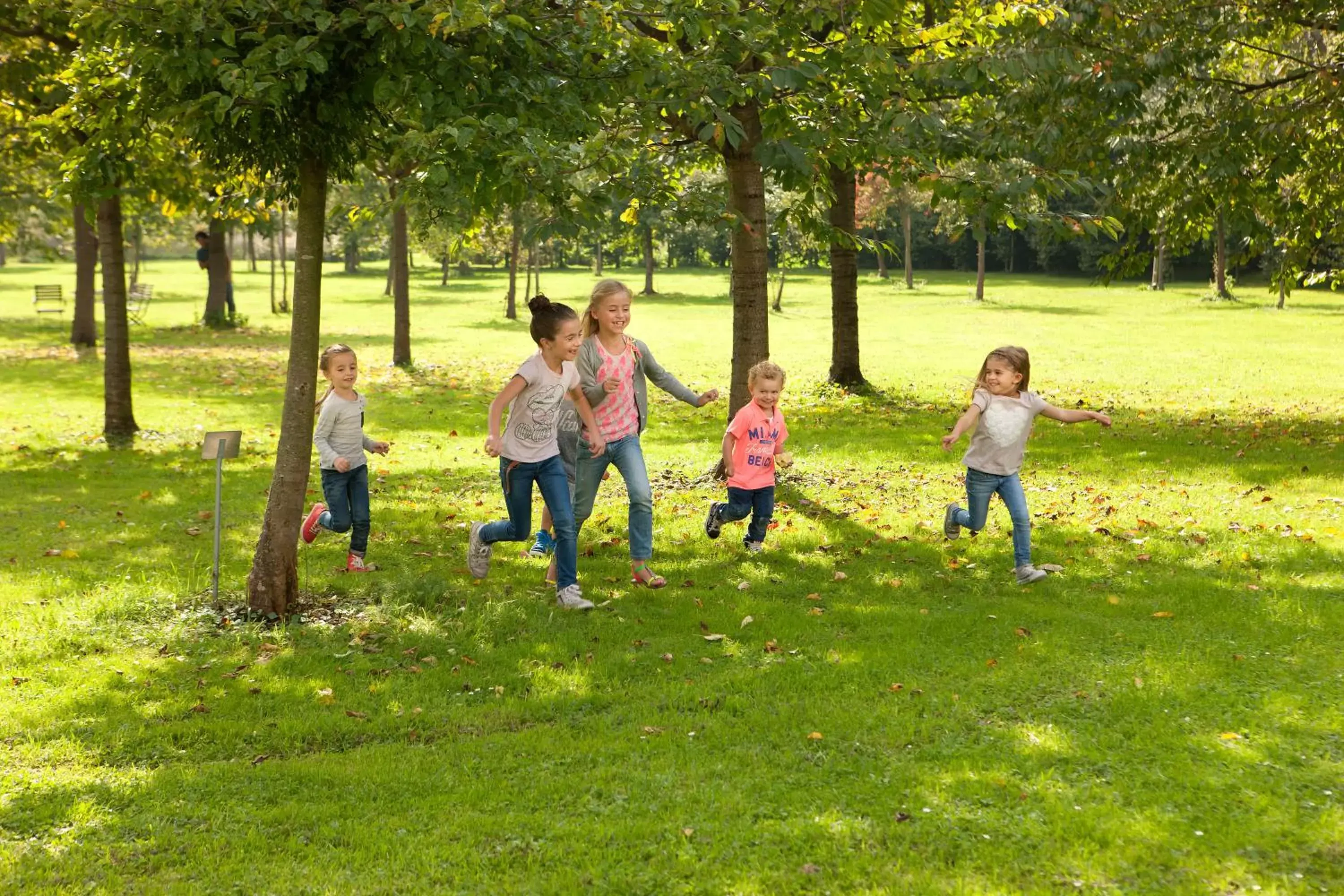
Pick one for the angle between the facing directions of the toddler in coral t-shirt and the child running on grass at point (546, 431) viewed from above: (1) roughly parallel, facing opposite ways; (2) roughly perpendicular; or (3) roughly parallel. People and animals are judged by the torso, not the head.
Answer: roughly parallel

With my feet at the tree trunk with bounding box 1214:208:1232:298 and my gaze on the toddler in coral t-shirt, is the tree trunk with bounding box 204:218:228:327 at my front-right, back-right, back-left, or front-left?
front-right

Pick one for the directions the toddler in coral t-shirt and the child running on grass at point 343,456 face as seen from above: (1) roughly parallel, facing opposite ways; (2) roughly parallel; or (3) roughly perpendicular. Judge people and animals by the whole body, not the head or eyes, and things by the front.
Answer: roughly parallel

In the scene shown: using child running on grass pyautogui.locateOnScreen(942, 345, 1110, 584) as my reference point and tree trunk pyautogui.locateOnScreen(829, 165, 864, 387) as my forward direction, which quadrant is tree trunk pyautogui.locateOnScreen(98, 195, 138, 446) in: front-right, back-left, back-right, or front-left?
front-left

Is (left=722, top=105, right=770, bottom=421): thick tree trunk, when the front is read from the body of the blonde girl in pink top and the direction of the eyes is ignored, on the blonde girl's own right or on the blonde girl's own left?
on the blonde girl's own left

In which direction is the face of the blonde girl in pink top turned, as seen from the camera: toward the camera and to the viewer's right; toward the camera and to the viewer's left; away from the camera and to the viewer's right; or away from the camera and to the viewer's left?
toward the camera and to the viewer's right

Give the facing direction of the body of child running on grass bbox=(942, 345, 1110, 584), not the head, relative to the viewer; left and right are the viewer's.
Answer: facing the viewer

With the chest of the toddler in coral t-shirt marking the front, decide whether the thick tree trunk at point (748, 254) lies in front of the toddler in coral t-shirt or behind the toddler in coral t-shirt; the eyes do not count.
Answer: behind

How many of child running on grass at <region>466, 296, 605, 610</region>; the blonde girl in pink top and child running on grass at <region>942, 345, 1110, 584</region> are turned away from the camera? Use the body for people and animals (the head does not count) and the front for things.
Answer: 0

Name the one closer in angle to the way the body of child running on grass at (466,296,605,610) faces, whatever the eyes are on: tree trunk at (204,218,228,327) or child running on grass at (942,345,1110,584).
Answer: the child running on grass

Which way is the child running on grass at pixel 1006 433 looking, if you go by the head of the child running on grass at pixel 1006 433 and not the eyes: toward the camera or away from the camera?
toward the camera

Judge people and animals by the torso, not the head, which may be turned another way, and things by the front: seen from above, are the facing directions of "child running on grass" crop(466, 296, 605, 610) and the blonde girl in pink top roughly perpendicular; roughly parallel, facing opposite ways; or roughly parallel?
roughly parallel

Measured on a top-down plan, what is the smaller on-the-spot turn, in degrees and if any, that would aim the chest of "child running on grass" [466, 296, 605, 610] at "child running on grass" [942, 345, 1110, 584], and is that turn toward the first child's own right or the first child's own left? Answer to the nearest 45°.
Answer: approximately 45° to the first child's own left
